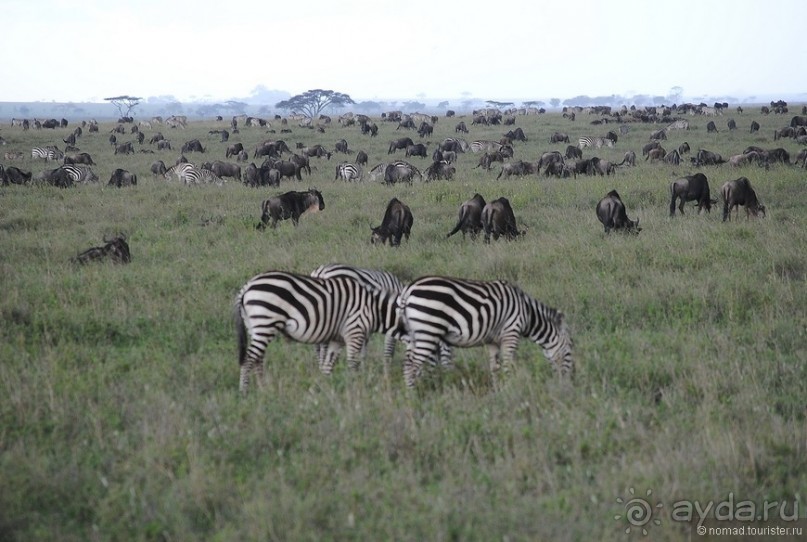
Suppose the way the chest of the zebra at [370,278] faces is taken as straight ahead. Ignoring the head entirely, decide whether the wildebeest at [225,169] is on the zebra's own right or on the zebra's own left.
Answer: on the zebra's own left

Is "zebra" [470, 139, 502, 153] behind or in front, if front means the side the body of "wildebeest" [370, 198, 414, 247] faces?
behind

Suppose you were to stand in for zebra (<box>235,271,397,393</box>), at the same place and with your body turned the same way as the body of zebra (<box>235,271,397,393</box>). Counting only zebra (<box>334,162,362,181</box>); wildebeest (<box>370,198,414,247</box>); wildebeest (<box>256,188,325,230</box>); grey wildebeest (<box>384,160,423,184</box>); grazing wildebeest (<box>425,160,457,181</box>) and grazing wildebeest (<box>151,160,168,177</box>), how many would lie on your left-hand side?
6

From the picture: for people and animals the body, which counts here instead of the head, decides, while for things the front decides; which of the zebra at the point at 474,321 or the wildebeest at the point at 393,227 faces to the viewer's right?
the zebra

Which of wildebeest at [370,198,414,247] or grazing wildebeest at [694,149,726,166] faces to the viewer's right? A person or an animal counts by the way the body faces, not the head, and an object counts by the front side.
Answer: the grazing wildebeest

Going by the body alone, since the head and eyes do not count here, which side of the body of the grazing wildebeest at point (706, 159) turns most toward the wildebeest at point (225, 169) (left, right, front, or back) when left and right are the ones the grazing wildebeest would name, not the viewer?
front

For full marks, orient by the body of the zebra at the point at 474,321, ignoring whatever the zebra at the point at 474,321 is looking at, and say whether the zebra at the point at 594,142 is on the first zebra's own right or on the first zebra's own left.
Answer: on the first zebra's own left

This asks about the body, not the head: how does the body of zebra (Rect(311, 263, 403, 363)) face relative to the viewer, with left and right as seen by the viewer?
facing to the right of the viewer

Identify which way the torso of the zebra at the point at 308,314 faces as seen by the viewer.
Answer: to the viewer's right
